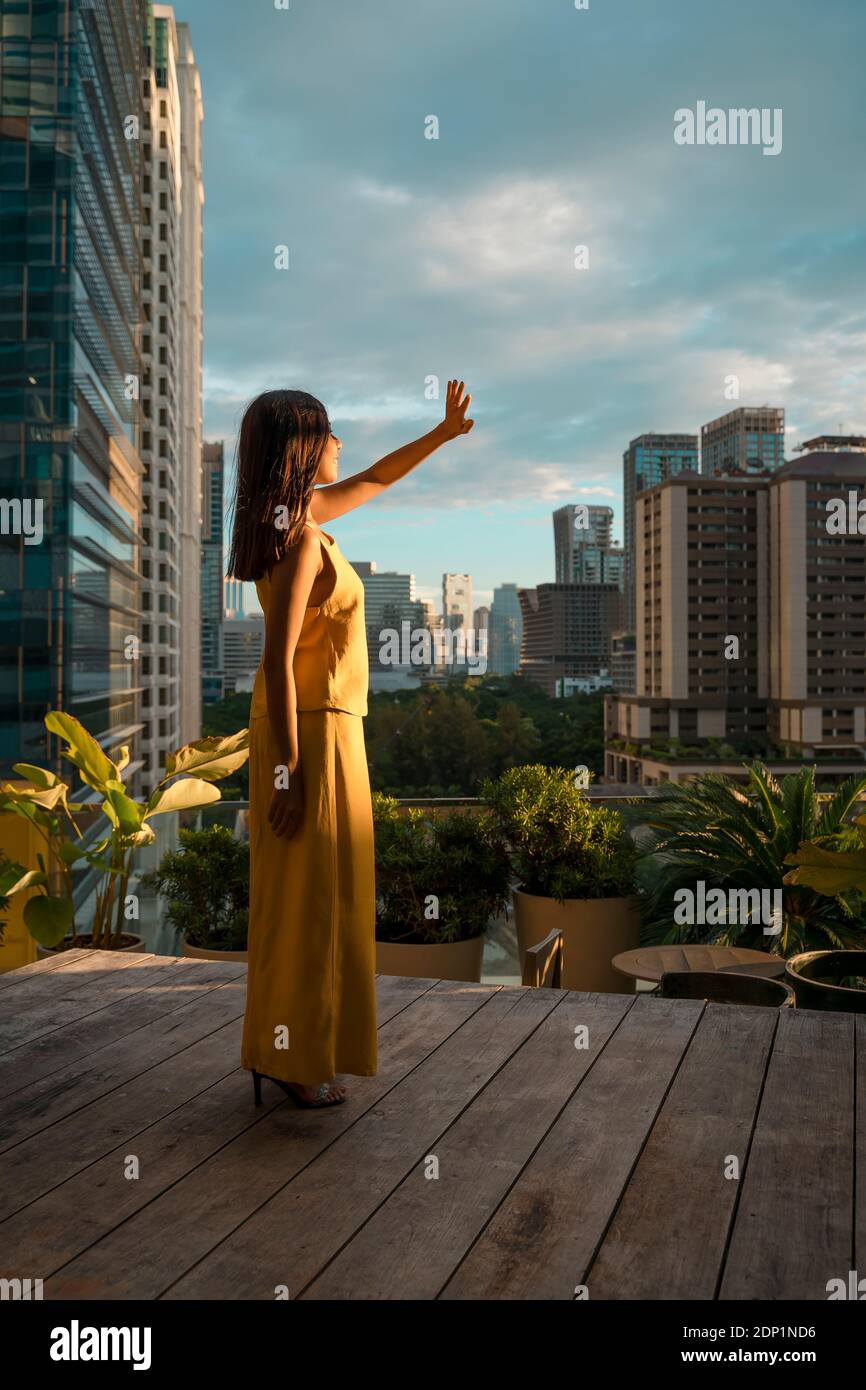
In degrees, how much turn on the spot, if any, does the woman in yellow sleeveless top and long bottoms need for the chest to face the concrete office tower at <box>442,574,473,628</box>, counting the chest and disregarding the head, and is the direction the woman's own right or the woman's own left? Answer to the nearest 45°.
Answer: approximately 90° to the woman's own left

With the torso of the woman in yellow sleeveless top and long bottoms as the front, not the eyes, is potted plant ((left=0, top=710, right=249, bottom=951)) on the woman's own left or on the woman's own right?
on the woman's own left

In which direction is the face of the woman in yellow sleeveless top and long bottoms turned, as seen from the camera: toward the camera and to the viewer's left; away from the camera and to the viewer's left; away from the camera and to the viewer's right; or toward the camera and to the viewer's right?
away from the camera and to the viewer's right

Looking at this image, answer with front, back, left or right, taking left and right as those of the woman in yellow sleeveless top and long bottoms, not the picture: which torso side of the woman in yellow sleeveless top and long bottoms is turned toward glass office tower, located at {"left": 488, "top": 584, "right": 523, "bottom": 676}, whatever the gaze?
left

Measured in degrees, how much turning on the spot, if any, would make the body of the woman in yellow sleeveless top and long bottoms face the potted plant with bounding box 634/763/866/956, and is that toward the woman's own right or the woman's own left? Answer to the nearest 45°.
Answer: approximately 45° to the woman's own left

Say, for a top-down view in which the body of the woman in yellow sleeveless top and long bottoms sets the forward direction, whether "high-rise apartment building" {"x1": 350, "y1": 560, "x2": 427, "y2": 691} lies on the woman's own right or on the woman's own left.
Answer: on the woman's own left

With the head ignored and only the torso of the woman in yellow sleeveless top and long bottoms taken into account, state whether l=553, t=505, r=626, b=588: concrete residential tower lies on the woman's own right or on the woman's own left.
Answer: on the woman's own left

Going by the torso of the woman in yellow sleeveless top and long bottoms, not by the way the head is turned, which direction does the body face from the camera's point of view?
to the viewer's right
